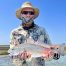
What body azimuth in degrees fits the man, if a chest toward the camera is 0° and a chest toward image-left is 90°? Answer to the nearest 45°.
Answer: approximately 0°
